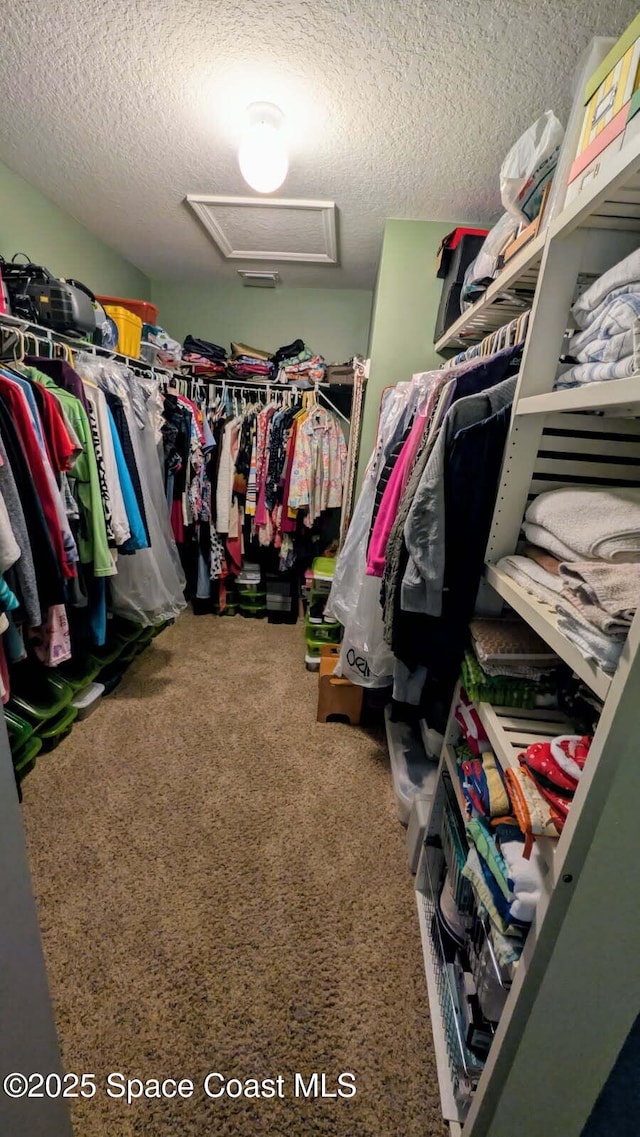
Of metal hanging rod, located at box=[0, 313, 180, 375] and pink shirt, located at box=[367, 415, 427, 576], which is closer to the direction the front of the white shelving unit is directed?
the metal hanging rod

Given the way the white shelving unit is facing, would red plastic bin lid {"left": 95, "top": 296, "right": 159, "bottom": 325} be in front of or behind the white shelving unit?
in front

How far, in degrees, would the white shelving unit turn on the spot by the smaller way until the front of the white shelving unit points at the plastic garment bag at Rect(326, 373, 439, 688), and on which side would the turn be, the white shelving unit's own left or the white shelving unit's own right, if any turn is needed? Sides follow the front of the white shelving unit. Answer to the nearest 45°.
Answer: approximately 45° to the white shelving unit's own right

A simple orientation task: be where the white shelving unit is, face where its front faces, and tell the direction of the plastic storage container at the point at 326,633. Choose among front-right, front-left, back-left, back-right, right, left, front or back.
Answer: front-right

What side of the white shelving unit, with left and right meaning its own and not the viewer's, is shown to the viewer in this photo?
left

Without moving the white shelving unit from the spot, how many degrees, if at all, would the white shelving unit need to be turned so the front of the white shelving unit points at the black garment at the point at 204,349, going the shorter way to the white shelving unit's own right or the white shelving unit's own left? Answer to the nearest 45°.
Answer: approximately 45° to the white shelving unit's own right

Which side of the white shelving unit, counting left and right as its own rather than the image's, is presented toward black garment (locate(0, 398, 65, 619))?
front

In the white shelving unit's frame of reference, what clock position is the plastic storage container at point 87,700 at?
The plastic storage container is roughly at 12 o'clock from the white shelving unit.

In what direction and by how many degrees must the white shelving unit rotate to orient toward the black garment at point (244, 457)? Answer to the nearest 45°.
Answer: approximately 45° to its right
